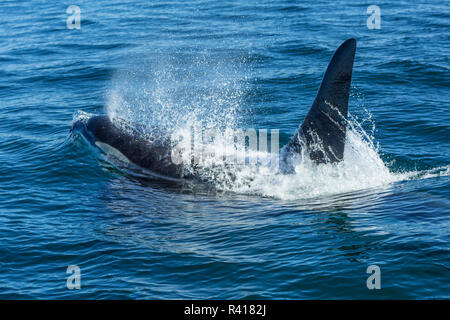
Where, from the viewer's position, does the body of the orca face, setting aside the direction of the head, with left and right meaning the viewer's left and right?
facing to the left of the viewer
